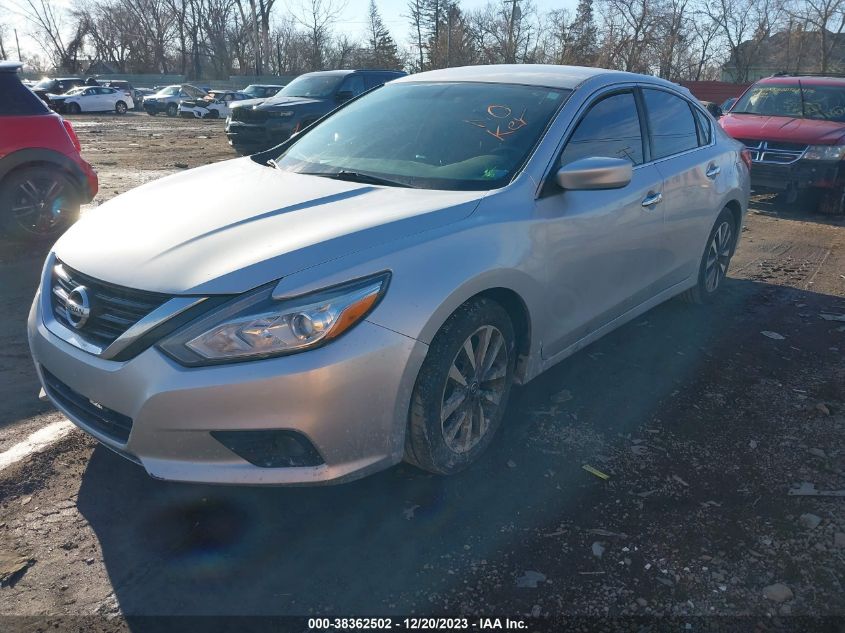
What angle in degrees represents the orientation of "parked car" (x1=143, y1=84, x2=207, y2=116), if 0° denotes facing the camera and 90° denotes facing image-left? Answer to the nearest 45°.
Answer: approximately 45°

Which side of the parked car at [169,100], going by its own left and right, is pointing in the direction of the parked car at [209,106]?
left

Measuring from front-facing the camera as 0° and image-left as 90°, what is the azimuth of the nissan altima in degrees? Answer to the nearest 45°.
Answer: approximately 45°

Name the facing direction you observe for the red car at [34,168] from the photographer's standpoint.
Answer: facing to the left of the viewer

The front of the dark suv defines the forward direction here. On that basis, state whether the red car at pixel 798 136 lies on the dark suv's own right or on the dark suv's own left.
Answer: on the dark suv's own left

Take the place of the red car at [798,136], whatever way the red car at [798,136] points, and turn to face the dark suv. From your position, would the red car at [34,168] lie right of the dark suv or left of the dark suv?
left

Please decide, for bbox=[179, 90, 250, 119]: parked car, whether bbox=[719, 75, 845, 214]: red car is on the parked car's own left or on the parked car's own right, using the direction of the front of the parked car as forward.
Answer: on the parked car's own left

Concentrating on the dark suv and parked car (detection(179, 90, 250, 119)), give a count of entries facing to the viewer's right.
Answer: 0

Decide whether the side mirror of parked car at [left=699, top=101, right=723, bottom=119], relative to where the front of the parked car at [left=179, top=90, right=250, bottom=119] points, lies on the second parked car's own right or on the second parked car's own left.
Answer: on the second parked car's own left
